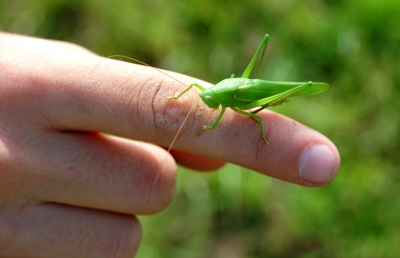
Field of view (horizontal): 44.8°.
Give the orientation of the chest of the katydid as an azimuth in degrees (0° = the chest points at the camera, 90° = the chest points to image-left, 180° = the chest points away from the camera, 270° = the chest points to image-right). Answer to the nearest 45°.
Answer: approximately 90°
